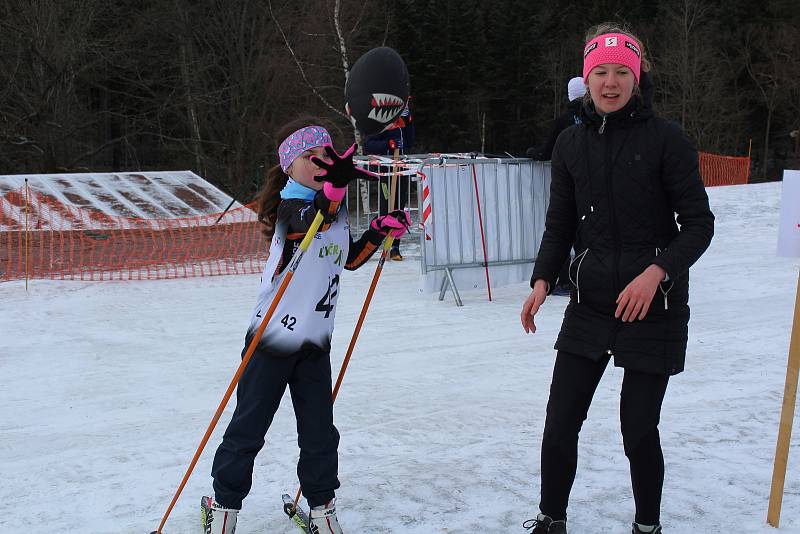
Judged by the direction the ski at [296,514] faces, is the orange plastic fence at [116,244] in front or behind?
behind

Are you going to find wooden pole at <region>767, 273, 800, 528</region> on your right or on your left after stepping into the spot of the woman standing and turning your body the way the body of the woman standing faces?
on your left

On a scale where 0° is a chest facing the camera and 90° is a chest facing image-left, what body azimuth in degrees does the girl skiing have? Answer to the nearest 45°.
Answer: approximately 315°

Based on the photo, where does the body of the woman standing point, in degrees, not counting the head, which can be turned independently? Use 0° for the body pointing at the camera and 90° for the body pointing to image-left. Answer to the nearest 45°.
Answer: approximately 0°

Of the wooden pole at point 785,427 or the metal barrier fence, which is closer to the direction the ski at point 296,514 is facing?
the wooden pole

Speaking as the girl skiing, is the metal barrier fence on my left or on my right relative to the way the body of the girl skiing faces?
on my left

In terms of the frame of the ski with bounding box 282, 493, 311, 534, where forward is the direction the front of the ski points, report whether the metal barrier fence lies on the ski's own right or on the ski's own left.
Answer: on the ski's own left

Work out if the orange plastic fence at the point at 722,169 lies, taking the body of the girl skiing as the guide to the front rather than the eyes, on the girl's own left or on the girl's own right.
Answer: on the girl's own left
